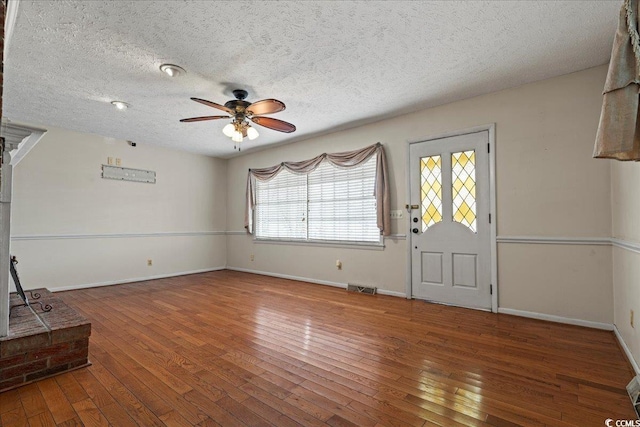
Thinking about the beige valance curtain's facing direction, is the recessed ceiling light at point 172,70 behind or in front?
in front

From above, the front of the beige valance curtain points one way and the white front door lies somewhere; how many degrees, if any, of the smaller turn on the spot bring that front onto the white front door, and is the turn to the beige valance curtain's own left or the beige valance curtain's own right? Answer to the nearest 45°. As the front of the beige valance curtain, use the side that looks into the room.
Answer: approximately 90° to the beige valance curtain's own left

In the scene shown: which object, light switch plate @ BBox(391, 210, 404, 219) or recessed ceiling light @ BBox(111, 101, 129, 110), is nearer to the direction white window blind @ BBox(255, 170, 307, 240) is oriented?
the recessed ceiling light

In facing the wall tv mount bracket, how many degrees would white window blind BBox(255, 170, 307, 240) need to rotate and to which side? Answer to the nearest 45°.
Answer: approximately 45° to its right

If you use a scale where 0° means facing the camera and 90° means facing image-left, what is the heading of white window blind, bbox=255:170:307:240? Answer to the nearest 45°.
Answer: approximately 45°

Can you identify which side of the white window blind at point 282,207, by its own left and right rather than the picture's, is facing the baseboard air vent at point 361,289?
left

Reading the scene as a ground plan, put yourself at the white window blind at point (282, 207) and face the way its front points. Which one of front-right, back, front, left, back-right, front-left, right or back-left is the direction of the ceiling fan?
front-left

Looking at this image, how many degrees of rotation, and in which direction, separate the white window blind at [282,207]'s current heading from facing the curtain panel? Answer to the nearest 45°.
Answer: approximately 45° to its left

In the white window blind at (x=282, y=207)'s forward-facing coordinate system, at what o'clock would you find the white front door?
The white front door is roughly at 9 o'clock from the white window blind.

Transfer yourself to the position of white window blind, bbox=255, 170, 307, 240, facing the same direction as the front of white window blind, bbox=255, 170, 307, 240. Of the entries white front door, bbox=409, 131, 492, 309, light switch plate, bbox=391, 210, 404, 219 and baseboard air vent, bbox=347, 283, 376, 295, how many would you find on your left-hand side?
3

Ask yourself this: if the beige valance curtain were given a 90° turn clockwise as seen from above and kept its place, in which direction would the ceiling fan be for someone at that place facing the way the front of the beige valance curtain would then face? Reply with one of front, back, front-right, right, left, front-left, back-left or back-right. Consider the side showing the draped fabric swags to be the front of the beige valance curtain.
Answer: left

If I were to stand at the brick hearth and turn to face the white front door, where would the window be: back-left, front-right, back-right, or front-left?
front-left

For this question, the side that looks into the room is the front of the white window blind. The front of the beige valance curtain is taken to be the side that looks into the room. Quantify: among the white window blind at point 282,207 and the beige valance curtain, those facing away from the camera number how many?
0

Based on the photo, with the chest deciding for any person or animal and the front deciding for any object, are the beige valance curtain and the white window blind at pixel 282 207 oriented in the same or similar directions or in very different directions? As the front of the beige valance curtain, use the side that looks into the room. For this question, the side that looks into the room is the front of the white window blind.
same or similar directions

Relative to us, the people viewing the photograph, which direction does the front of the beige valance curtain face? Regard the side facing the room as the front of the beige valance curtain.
facing the viewer and to the left of the viewer
